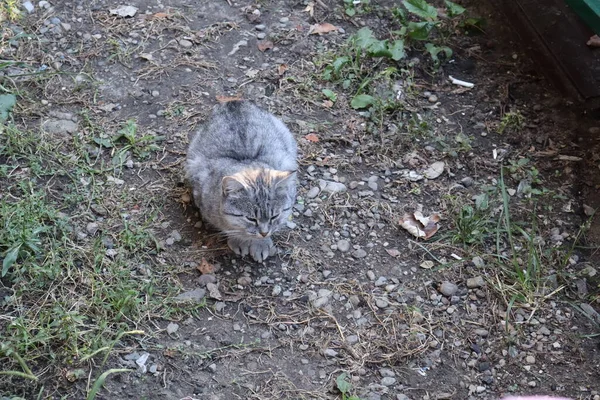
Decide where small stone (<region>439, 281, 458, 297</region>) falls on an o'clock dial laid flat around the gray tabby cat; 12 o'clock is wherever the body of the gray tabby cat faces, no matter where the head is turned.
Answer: The small stone is roughly at 10 o'clock from the gray tabby cat.

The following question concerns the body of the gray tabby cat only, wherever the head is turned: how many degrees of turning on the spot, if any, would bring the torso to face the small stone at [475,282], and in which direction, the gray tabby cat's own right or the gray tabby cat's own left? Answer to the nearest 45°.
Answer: approximately 45° to the gray tabby cat's own left

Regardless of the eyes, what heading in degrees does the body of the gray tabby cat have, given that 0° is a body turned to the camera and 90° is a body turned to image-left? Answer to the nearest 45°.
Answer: approximately 0°

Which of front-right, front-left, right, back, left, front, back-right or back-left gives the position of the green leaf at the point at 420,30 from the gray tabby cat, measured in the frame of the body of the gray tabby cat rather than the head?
back-left

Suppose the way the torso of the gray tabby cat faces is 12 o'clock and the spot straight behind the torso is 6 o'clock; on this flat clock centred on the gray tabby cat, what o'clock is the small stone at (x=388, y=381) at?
The small stone is roughly at 11 o'clock from the gray tabby cat.

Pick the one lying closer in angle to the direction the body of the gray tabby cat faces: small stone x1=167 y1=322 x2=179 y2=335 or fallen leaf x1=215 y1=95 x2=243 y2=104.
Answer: the small stone

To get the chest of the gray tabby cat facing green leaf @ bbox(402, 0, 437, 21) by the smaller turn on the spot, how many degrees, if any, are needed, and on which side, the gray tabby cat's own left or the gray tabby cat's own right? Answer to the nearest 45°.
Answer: approximately 135° to the gray tabby cat's own left

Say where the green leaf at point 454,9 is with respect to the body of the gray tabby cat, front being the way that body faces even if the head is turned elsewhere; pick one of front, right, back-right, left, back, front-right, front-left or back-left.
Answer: back-left

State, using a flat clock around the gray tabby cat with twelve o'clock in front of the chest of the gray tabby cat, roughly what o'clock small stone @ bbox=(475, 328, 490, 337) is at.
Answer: The small stone is roughly at 10 o'clock from the gray tabby cat.

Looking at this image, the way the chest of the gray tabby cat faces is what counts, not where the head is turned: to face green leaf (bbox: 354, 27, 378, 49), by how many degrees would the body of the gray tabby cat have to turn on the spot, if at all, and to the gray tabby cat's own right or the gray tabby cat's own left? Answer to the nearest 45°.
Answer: approximately 135° to the gray tabby cat's own left

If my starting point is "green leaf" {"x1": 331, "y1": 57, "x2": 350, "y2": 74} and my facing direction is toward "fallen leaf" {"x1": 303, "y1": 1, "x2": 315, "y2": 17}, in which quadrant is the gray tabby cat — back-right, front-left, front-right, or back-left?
back-left

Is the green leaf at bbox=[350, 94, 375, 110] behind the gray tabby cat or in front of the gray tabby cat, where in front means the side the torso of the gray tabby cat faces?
behind

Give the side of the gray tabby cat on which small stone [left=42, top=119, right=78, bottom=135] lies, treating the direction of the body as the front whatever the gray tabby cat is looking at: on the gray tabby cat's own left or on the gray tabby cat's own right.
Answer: on the gray tabby cat's own right

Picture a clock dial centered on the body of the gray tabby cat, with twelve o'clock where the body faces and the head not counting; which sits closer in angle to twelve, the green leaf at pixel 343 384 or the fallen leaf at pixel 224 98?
the green leaf

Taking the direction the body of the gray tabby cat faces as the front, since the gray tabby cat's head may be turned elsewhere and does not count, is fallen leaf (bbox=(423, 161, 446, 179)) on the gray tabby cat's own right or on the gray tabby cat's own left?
on the gray tabby cat's own left

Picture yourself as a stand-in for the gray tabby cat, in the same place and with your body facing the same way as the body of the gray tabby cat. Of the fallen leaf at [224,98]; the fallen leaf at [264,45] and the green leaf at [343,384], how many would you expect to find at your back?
2

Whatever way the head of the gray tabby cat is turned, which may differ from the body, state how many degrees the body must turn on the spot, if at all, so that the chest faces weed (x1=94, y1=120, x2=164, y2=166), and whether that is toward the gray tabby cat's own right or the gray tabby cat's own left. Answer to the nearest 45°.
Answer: approximately 135° to the gray tabby cat's own right
